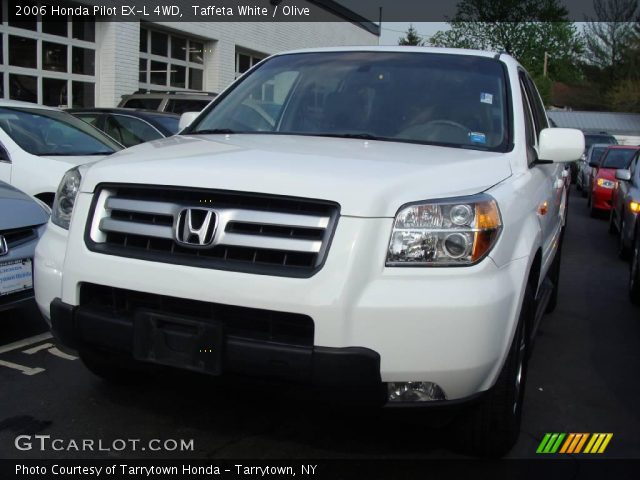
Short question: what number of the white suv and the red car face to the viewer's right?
0

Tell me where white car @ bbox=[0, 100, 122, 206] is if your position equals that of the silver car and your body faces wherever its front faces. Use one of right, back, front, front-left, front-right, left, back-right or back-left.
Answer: back-left

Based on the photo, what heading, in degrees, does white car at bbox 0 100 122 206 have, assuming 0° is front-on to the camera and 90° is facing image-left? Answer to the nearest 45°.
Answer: approximately 315°

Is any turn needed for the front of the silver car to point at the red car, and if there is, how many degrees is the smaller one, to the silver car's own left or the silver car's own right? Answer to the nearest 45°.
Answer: approximately 90° to the silver car's own left

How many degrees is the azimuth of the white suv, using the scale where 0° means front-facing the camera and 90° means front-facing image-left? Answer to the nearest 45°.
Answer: approximately 45°

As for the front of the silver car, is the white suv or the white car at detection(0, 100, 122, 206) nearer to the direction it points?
the white suv

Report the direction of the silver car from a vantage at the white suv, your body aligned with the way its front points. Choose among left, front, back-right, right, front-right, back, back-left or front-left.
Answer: right

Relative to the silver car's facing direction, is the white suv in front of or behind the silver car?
in front

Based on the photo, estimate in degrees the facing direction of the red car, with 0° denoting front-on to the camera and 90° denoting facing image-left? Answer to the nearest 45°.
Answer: approximately 45°

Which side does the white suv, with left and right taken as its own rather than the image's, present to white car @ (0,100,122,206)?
right

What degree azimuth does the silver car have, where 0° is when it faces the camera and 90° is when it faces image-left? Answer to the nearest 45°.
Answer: approximately 315°
